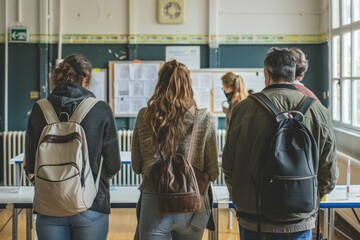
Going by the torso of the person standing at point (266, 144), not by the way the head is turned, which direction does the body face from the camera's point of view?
away from the camera

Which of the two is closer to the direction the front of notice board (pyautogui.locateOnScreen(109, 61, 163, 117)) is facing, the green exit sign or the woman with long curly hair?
the woman with long curly hair

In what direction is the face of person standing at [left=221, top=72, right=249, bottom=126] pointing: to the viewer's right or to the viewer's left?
to the viewer's left

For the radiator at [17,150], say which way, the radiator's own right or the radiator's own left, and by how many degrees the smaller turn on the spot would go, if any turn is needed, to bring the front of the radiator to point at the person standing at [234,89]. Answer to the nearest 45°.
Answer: approximately 45° to the radiator's own left

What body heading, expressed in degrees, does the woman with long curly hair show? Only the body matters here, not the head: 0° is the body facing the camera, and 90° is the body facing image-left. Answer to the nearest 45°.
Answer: approximately 180°
